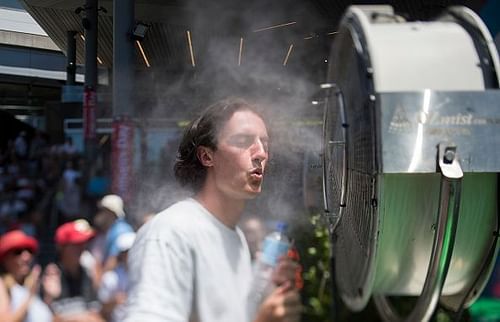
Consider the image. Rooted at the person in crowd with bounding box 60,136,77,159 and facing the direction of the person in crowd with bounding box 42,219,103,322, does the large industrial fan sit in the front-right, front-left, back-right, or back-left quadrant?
front-left

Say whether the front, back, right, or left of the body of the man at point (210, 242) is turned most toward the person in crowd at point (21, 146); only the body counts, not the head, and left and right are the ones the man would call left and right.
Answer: back

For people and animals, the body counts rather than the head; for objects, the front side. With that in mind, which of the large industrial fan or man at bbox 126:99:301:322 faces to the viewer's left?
the large industrial fan

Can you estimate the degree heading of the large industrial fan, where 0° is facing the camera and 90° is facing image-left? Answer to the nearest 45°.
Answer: approximately 90°

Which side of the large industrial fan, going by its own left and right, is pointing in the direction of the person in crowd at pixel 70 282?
right

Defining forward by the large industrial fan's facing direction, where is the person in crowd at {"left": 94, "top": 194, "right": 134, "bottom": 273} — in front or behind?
in front

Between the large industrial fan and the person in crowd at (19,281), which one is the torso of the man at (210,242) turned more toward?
the large industrial fan

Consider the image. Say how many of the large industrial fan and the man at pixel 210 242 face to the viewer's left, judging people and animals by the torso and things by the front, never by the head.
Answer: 1

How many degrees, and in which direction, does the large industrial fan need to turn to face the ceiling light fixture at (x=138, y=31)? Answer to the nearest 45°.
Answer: approximately 45° to its right

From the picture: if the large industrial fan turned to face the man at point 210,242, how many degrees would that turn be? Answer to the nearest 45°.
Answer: approximately 45° to its left
